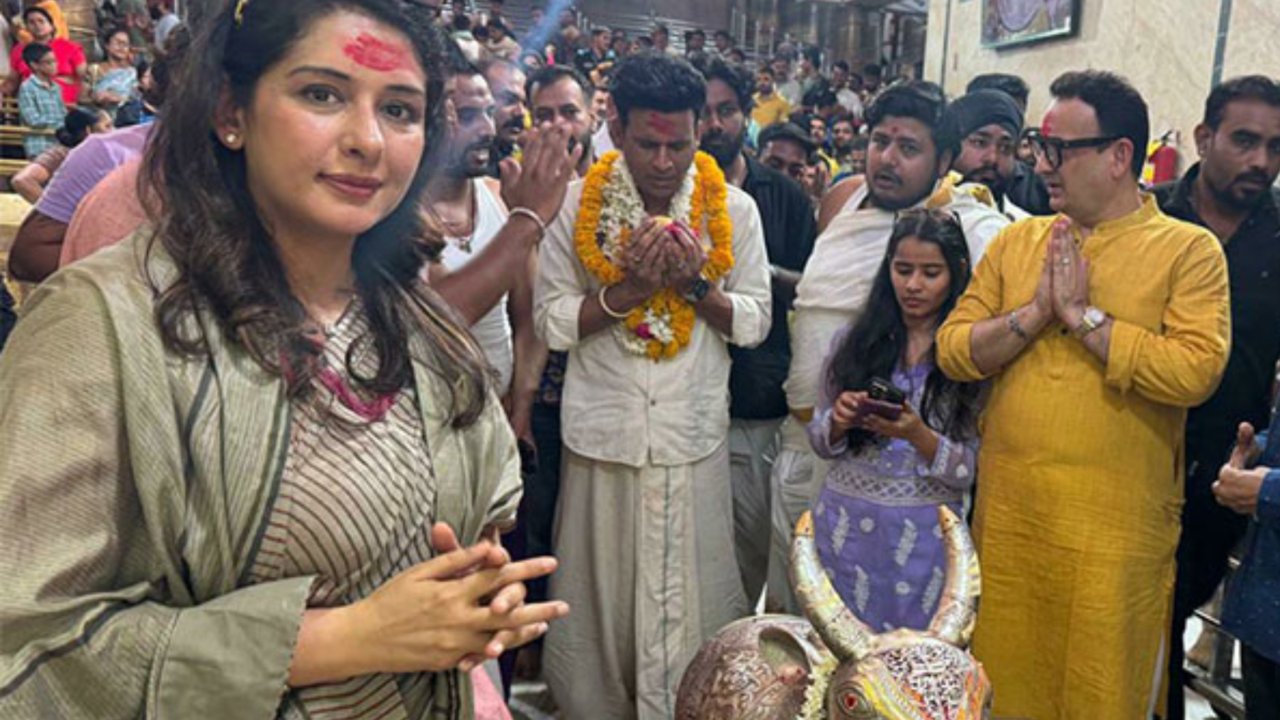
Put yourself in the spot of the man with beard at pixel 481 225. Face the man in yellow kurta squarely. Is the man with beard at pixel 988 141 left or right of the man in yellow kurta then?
left

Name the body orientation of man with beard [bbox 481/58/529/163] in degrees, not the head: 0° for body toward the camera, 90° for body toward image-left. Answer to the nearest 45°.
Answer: approximately 315°

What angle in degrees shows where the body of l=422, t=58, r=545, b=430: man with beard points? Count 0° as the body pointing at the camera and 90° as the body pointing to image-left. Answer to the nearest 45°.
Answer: approximately 315°

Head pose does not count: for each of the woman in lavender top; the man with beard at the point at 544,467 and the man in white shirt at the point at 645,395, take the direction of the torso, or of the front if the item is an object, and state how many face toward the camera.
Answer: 3

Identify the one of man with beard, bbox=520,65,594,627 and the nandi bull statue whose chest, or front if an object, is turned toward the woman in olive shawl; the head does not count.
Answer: the man with beard

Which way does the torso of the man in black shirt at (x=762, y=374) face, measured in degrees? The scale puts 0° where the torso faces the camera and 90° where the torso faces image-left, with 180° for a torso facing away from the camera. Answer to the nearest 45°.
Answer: approximately 45°

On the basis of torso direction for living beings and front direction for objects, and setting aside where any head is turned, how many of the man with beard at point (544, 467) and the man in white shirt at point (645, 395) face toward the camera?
2

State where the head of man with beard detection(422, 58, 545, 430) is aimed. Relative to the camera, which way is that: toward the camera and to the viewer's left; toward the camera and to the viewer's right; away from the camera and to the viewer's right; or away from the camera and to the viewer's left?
toward the camera and to the viewer's right

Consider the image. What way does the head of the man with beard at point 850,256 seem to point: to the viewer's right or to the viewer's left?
to the viewer's left

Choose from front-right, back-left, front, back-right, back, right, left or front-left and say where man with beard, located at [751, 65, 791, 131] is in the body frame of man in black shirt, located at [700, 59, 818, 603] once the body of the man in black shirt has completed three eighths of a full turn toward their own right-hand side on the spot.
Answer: front

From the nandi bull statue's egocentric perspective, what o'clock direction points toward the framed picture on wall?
The framed picture on wall is roughly at 8 o'clock from the nandi bull statue.

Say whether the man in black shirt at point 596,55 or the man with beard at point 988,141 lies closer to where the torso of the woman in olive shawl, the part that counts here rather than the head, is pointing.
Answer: the man with beard

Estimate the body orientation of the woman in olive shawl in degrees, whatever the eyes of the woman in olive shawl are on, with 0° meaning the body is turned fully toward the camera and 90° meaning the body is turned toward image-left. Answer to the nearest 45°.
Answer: approximately 315°

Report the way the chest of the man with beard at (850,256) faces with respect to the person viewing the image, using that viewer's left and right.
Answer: facing the viewer and to the left of the viewer
